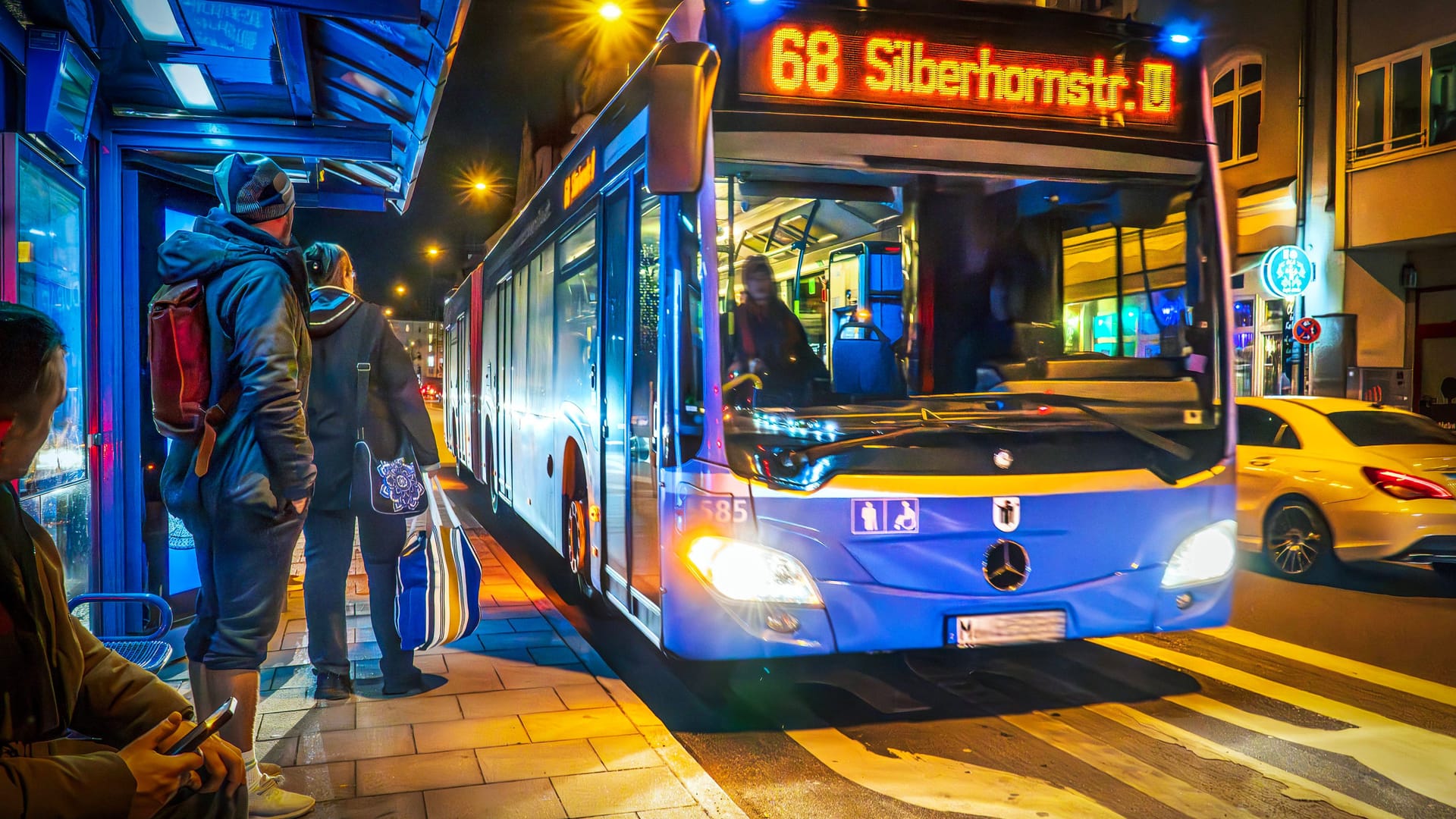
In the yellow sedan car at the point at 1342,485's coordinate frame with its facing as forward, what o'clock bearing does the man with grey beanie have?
The man with grey beanie is roughly at 8 o'clock from the yellow sedan car.

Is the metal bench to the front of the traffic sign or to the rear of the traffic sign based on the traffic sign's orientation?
to the front

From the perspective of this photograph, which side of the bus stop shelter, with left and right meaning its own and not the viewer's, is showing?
right

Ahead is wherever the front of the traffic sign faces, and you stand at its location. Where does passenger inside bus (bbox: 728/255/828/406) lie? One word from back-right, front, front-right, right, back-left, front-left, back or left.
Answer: front

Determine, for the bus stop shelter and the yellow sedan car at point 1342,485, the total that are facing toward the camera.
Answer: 0

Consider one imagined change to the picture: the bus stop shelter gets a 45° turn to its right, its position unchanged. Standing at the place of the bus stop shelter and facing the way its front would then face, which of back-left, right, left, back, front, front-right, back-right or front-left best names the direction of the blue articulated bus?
front

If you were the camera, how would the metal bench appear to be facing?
facing to the right of the viewer

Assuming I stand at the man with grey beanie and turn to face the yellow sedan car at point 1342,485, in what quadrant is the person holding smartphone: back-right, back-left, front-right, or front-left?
back-right

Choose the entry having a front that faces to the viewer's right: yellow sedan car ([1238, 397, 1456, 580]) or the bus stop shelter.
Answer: the bus stop shelter

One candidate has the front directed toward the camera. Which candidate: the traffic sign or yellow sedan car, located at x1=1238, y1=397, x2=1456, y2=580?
the traffic sign

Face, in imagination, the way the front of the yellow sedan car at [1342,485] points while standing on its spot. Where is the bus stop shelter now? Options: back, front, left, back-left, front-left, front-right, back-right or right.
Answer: left

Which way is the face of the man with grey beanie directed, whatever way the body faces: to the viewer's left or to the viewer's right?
to the viewer's right

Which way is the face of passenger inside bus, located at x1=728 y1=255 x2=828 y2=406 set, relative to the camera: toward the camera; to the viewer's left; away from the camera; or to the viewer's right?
toward the camera

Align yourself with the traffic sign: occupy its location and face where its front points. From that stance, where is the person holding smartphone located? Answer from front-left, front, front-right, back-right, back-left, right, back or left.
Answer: front

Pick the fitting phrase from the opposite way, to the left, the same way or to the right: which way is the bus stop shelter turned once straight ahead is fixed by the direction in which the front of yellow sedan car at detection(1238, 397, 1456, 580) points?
to the right

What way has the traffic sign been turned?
toward the camera
